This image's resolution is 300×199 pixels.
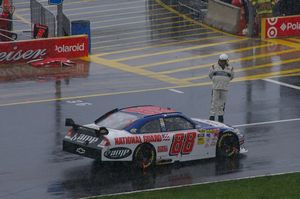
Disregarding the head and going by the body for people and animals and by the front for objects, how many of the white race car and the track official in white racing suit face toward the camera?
1

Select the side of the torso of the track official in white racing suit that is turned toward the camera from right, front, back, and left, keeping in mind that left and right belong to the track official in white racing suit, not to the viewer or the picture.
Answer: front

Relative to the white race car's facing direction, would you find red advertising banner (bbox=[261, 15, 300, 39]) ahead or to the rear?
ahead

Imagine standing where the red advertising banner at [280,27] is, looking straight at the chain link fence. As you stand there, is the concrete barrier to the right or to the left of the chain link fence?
right

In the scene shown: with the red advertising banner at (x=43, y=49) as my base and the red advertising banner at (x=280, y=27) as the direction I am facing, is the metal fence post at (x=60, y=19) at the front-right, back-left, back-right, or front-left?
front-left

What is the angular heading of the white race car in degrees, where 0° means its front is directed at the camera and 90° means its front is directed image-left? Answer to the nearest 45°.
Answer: approximately 225°

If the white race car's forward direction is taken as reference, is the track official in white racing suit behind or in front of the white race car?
in front

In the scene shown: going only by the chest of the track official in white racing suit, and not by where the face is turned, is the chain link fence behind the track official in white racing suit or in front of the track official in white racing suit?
behind

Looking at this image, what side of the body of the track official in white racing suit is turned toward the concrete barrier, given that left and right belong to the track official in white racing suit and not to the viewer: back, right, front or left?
back

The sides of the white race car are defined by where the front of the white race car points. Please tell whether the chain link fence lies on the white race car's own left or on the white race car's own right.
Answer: on the white race car's own left

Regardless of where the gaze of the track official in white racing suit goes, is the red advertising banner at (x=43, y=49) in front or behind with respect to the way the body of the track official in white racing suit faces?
behind
